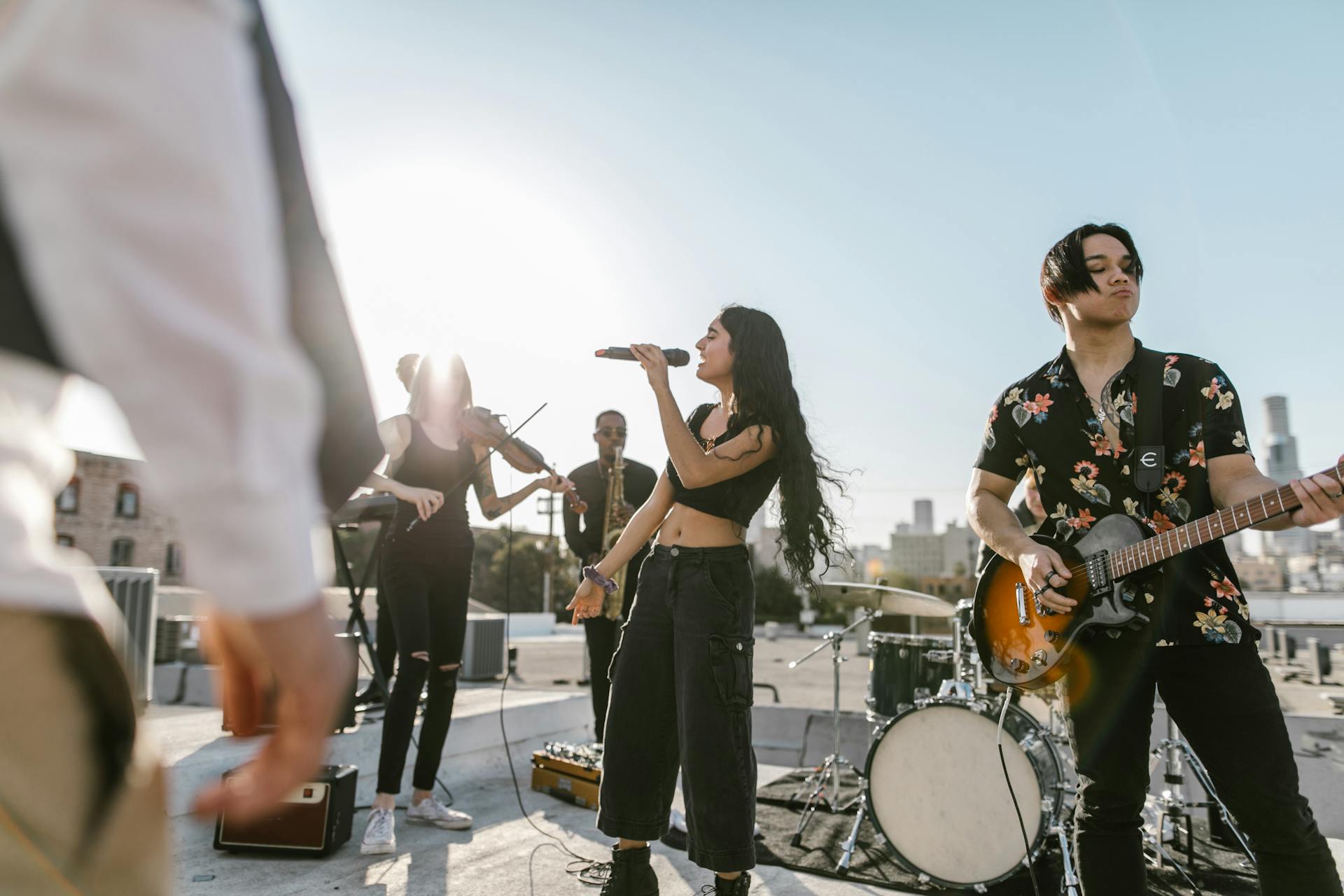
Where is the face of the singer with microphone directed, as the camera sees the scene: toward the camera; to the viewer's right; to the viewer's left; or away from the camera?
to the viewer's left

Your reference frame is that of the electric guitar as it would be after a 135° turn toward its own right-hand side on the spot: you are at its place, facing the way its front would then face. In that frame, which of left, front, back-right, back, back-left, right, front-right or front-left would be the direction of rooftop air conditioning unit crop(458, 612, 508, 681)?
front

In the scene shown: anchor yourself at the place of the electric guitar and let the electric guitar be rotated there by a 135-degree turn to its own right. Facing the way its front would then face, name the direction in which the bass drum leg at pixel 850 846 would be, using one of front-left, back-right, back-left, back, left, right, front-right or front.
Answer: front

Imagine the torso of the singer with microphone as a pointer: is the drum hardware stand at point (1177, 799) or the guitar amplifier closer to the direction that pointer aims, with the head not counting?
the guitar amplifier

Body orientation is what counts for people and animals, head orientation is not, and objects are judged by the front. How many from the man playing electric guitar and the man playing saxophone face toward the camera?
2

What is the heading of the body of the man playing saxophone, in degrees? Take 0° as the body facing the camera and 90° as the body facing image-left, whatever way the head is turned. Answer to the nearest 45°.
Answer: approximately 0°
